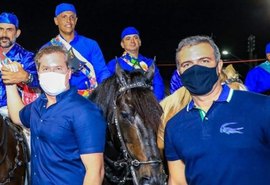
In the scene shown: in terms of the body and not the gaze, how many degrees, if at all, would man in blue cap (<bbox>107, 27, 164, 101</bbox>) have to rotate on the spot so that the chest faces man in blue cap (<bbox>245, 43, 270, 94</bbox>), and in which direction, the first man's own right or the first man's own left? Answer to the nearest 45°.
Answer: approximately 135° to the first man's own left

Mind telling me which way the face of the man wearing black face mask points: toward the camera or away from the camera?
toward the camera

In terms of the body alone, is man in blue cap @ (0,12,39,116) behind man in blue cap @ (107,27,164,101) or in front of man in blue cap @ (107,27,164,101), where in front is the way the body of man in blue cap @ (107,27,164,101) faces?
in front

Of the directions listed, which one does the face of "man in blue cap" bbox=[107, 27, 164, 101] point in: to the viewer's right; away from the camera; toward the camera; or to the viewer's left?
toward the camera

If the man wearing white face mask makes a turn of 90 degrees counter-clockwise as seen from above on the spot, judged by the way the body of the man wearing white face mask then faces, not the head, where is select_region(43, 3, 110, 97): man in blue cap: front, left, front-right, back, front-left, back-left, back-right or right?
back-left

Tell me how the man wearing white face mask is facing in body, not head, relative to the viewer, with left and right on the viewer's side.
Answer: facing the viewer and to the left of the viewer

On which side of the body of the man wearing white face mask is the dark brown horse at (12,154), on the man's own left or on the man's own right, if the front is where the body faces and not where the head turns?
on the man's own right

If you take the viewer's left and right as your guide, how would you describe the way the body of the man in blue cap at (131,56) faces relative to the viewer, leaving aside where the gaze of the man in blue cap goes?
facing the viewer

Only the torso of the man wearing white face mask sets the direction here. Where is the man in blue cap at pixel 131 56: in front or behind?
behind

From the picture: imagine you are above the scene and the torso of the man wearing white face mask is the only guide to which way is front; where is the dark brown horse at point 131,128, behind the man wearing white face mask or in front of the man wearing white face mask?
behind

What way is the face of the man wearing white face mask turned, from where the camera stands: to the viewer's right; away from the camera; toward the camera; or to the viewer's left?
toward the camera
